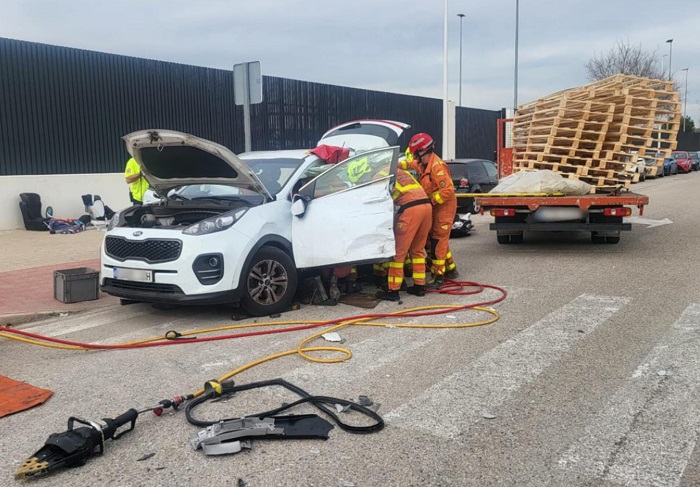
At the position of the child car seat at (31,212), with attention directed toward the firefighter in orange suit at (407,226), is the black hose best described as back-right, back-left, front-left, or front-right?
front-right

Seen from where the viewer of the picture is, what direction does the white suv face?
facing the viewer and to the left of the viewer

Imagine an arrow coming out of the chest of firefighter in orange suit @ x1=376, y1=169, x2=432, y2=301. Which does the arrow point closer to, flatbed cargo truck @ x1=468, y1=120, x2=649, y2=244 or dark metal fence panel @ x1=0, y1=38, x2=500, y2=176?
the dark metal fence panel

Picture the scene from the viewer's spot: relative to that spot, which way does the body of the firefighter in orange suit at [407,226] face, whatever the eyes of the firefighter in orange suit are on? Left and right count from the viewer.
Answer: facing away from the viewer and to the left of the viewer

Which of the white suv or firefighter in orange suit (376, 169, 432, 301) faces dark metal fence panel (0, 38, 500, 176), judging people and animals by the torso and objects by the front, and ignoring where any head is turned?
the firefighter in orange suit

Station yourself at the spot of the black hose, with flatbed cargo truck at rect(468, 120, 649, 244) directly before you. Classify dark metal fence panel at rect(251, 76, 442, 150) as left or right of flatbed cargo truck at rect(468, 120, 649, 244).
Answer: left

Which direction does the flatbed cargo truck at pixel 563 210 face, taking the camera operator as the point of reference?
facing away from the viewer

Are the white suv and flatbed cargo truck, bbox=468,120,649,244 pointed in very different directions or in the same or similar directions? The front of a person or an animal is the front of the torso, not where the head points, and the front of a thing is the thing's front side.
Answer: very different directions

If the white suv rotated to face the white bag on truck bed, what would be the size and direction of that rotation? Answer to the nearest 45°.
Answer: approximately 180°
